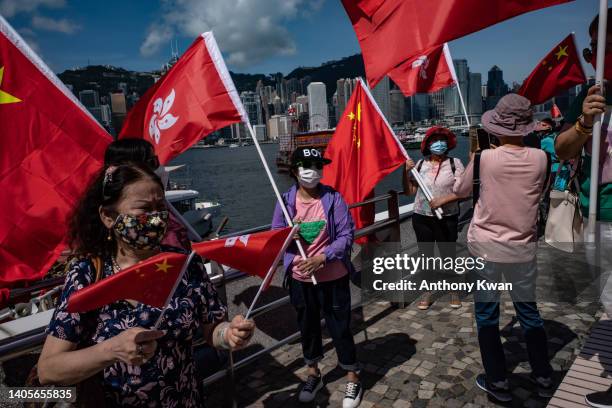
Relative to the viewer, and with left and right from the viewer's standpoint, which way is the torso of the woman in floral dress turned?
facing the viewer and to the right of the viewer

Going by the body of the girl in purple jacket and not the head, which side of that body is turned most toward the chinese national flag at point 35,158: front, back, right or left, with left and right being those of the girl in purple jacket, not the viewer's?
right

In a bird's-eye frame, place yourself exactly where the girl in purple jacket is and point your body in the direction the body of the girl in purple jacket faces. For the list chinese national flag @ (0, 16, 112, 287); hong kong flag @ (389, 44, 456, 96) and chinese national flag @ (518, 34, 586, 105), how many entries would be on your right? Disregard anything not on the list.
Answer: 1

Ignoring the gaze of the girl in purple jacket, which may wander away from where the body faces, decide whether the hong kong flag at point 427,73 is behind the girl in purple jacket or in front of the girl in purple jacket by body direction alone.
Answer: behind

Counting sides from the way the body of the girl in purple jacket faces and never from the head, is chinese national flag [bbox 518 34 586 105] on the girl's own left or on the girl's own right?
on the girl's own left

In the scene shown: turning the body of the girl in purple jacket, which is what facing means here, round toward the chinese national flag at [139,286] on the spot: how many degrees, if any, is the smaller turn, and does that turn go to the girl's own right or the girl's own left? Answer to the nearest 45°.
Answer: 0° — they already face it

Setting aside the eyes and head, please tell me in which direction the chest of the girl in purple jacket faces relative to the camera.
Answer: toward the camera

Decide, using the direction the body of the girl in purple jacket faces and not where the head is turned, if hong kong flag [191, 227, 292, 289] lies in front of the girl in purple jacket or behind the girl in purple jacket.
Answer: in front

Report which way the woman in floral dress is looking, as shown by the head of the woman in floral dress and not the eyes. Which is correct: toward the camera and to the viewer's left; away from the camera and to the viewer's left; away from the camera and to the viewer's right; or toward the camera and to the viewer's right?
toward the camera and to the viewer's right

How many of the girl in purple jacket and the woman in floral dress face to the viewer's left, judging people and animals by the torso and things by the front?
0

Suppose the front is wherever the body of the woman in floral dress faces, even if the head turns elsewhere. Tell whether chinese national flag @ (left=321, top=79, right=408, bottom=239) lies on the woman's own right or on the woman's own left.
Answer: on the woman's own left

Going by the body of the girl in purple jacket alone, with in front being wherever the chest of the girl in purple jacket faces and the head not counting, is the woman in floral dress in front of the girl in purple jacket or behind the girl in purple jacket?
in front

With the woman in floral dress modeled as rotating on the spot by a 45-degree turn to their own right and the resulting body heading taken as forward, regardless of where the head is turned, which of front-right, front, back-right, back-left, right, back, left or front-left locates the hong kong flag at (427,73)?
back-left

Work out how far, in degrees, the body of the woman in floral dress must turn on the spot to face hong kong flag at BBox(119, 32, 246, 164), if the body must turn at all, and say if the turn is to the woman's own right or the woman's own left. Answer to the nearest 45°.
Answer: approximately 135° to the woman's own left
